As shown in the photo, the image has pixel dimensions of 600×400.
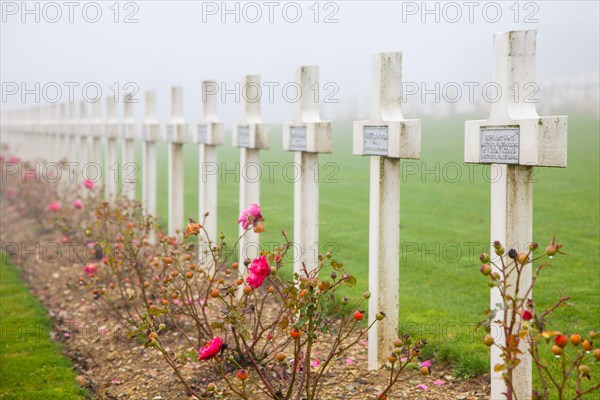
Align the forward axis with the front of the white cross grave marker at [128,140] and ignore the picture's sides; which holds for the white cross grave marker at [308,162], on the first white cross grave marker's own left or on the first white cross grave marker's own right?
on the first white cross grave marker's own left

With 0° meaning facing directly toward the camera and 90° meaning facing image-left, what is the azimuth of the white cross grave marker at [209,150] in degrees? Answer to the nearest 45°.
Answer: approximately 45°

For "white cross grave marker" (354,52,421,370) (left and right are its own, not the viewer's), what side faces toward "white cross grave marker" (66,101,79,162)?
right

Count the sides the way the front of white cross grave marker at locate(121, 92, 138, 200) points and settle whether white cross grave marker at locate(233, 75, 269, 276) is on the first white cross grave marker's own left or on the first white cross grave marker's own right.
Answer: on the first white cross grave marker's own left

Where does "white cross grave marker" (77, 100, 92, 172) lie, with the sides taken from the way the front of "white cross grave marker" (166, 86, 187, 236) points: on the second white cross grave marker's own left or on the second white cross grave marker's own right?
on the second white cross grave marker's own right
